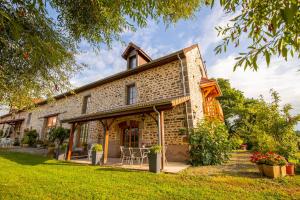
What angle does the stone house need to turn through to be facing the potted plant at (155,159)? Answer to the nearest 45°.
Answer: approximately 45° to its left

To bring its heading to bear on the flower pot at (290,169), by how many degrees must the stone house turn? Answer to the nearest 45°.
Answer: approximately 90° to its left

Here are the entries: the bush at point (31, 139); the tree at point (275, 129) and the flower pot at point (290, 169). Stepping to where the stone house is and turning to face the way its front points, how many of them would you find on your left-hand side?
2

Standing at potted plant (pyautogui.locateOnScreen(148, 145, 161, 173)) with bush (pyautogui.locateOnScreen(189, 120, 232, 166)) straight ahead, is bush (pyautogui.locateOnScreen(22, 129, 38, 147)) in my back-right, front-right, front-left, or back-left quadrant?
back-left

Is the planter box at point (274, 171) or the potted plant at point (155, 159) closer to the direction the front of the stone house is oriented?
the potted plant

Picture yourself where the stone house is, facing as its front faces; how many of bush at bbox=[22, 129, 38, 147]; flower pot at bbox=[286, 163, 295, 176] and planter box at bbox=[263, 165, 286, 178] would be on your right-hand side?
1

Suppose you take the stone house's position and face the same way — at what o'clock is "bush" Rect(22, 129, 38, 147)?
The bush is roughly at 3 o'clock from the stone house.

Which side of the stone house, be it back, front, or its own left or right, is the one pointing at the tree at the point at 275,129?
left

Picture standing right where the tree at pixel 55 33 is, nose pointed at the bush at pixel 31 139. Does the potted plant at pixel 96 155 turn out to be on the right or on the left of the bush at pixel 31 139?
right

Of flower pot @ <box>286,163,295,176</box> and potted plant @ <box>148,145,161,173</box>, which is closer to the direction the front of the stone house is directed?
the potted plant
